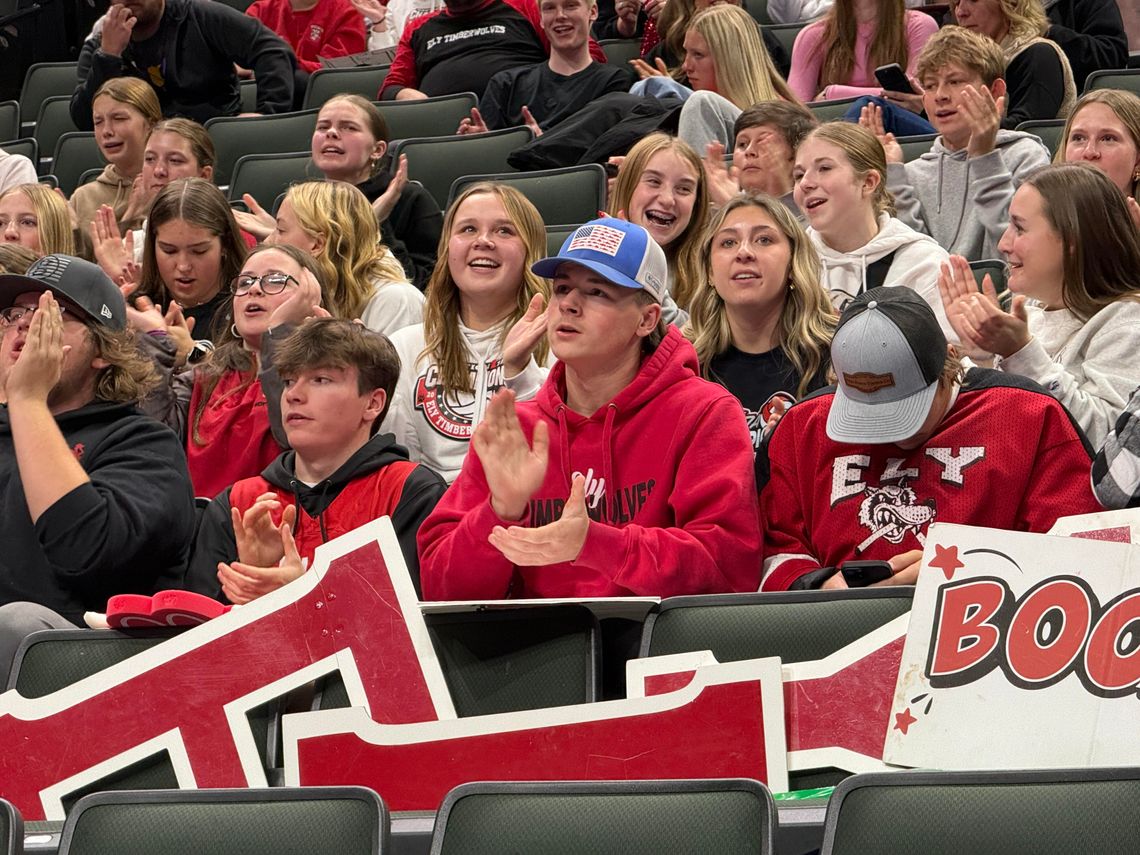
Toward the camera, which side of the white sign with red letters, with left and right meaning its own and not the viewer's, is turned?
front

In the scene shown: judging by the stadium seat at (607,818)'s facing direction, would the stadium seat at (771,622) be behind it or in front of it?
behind

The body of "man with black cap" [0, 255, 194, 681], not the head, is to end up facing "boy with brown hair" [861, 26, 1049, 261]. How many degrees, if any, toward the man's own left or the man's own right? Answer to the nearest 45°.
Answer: approximately 135° to the man's own left

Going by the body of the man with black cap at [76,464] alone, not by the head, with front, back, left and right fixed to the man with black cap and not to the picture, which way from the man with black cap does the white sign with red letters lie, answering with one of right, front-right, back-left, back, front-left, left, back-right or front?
left

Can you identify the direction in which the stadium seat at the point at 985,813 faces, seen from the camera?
facing the viewer

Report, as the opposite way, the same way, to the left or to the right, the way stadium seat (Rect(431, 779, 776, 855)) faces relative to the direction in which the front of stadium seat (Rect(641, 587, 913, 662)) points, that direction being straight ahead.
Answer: the same way

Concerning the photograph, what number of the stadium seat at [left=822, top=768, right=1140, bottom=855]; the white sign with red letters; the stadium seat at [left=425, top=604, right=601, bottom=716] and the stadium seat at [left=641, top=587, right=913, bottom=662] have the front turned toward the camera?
4

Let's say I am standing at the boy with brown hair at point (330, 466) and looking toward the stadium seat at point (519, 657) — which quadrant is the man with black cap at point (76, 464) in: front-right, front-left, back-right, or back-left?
back-right

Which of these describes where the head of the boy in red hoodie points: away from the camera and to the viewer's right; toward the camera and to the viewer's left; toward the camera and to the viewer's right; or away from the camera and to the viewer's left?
toward the camera and to the viewer's left

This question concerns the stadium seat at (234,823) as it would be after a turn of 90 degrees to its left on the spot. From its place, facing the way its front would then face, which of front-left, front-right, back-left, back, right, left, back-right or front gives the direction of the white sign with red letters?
front

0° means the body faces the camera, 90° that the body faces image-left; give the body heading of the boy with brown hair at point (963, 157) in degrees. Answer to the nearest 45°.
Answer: approximately 45°

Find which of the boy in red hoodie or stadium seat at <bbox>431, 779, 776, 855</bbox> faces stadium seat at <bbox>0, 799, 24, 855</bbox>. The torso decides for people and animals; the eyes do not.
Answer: the boy in red hoodie

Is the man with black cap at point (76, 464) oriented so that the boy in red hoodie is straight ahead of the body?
no

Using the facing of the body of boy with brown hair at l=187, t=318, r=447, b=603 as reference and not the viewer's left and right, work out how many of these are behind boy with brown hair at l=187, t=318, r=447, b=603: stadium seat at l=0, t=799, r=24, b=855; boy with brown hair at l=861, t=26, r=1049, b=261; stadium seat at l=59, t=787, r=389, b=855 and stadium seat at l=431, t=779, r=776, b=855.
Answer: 1

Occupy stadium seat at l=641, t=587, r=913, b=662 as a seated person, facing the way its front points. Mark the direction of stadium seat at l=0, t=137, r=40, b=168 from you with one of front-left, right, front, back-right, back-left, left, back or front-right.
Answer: back-right

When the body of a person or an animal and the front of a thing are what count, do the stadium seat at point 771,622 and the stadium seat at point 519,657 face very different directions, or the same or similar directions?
same or similar directions

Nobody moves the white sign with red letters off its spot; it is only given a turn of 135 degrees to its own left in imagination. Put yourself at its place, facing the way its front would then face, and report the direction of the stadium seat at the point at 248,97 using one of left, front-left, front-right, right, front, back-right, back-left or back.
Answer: left

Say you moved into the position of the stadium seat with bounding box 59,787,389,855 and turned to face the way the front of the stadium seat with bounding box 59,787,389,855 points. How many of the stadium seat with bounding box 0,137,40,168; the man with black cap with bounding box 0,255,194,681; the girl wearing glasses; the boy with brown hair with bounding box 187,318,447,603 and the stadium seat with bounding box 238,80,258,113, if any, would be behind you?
5
